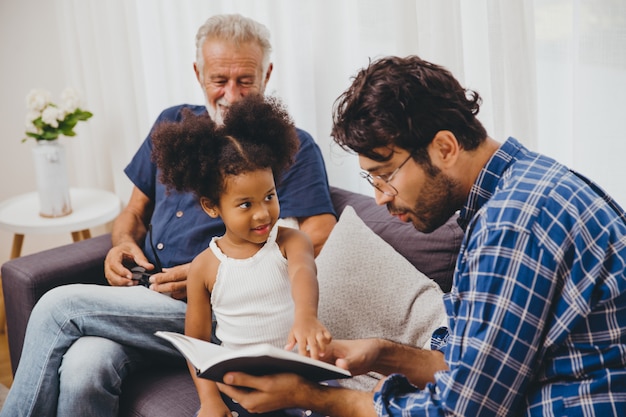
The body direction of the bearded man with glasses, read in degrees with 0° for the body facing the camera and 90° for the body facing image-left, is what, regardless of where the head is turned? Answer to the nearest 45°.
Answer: approximately 90°

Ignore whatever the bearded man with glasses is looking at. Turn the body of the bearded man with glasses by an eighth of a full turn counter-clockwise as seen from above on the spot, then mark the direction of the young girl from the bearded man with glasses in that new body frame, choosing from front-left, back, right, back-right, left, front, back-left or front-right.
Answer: right

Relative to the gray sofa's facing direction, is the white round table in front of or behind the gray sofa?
behind

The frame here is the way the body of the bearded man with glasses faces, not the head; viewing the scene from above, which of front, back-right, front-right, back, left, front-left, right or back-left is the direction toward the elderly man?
front-right

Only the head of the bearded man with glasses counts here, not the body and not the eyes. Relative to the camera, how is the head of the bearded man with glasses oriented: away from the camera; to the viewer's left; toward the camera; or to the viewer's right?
to the viewer's left
